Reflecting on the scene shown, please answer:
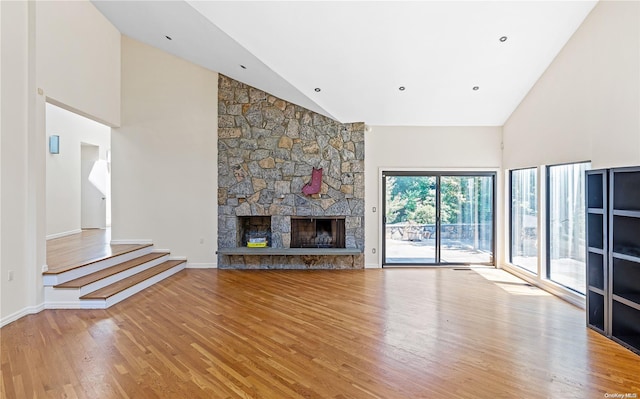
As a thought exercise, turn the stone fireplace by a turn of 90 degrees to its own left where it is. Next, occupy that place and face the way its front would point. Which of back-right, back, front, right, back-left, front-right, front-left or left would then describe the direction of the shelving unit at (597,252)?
front-right

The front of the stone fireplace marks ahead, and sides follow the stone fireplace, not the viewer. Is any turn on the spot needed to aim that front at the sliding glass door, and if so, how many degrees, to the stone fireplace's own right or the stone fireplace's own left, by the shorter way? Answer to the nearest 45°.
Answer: approximately 90° to the stone fireplace's own left

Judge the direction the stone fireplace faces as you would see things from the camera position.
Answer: facing the viewer

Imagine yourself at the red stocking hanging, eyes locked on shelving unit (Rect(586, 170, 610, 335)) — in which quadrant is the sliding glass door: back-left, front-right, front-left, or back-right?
front-left

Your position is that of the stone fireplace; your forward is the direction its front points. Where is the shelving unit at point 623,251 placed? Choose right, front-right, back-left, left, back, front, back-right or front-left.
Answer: front-left

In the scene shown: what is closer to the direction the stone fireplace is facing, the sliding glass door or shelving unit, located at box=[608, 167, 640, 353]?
the shelving unit
